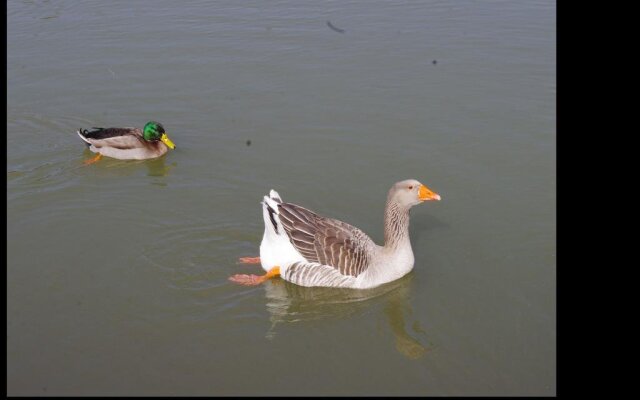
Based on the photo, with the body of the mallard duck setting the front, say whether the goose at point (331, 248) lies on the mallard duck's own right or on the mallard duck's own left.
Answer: on the mallard duck's own right

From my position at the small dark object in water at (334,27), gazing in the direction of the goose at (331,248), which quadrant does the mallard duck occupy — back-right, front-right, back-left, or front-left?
front-right

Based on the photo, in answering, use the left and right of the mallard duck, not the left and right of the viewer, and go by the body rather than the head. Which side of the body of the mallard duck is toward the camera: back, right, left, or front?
right

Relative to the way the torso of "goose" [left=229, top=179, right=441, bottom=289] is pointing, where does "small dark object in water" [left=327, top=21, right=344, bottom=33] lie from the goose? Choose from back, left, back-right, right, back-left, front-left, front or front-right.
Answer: left

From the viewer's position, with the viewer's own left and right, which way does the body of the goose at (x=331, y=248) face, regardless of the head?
facing to the right of the viewer

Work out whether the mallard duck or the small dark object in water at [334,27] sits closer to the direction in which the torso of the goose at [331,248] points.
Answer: the small dark object in water

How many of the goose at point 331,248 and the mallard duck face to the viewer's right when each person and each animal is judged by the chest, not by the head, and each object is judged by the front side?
2

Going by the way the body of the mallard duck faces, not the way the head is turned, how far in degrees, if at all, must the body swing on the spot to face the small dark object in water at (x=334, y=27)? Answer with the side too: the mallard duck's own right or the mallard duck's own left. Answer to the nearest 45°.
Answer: approximately 45° to the mallard duck's own left

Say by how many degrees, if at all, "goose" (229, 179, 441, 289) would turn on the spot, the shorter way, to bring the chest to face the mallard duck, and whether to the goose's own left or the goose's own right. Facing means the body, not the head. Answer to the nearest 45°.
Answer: approximately 135° to the goose's own left
